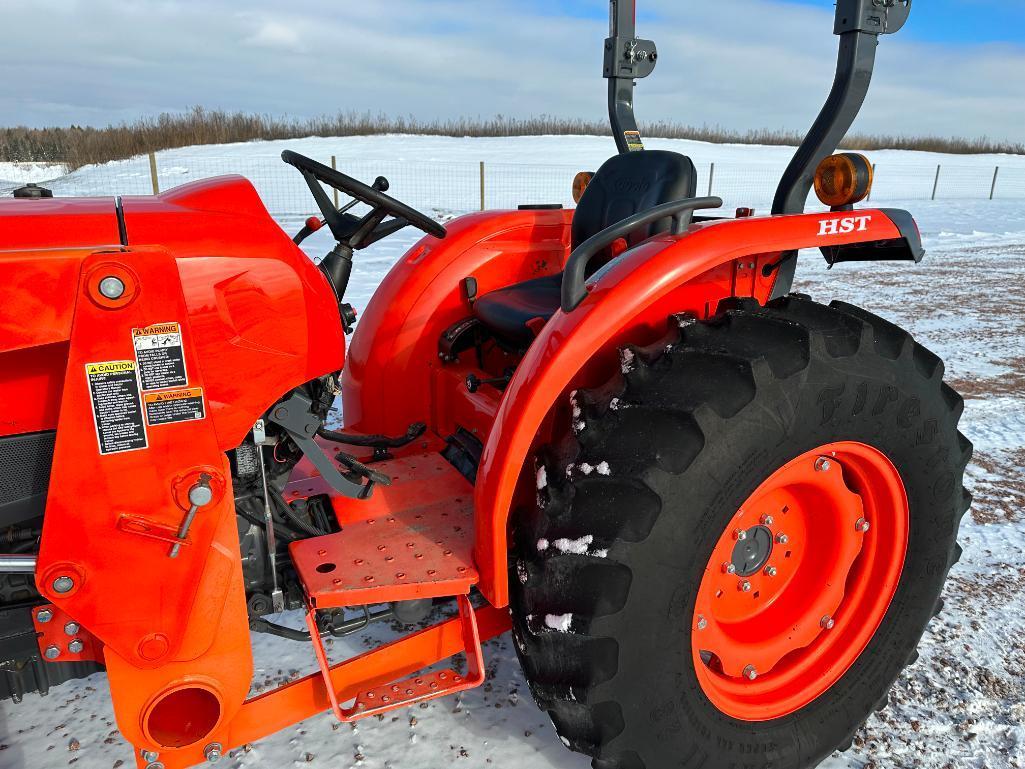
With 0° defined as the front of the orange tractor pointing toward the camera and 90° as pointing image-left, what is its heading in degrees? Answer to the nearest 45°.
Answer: approximately 45°

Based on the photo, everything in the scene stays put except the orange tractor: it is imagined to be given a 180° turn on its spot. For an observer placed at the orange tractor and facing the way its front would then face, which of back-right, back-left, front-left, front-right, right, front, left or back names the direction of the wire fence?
front-left
